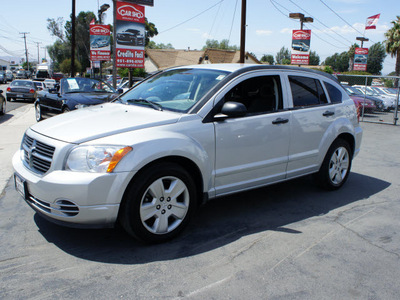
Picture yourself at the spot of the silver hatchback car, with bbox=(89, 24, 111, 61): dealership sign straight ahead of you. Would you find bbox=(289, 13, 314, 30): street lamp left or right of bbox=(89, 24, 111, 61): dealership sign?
right

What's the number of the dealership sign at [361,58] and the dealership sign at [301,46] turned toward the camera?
2

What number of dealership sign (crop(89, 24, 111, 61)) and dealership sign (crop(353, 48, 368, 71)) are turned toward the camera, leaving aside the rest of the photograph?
2

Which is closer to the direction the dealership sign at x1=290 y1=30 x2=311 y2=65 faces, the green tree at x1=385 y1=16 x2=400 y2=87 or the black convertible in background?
the black convertible in background

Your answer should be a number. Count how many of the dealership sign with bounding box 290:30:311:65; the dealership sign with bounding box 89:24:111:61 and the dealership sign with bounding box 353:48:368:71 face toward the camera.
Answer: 3

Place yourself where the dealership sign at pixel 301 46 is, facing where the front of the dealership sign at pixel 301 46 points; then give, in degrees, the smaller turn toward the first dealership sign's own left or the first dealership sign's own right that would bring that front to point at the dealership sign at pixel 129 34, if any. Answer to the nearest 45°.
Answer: approximately 45° to the first dealership sign's own right

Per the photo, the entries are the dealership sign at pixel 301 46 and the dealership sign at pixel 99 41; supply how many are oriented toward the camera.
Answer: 2

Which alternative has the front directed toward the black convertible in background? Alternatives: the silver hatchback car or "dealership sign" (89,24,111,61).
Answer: the dealership sign
